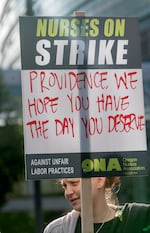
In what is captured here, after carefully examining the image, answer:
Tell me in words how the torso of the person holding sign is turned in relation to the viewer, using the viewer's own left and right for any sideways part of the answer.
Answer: facing the viewer and to the left of the viewer
